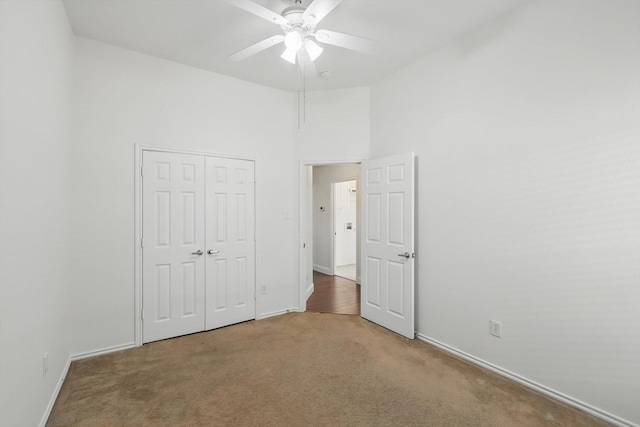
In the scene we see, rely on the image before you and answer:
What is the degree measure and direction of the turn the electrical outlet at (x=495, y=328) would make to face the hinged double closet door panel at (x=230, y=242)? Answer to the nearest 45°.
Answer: approximately 45° to its right

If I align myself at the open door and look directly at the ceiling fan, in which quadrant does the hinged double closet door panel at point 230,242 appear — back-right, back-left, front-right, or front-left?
front-right

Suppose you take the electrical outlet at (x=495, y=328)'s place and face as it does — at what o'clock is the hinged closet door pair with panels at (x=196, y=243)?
The hinged closet door pair with panels is roughly at 1 o'clock from the electrical outlet.

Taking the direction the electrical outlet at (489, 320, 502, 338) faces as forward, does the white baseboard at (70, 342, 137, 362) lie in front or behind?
in front

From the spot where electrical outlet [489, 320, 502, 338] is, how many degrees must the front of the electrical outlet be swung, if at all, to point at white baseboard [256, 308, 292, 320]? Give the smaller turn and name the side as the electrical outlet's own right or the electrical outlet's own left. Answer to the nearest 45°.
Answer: approximately 45° to the electrical outlet's own right

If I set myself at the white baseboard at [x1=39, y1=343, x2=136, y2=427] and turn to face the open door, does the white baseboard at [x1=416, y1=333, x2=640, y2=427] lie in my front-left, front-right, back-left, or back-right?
front-right

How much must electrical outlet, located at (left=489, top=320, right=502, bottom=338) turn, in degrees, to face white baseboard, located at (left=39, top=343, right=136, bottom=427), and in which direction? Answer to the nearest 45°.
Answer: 0° — it already faces it

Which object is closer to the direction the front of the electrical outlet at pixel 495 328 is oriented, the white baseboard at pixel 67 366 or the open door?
the white baseboard

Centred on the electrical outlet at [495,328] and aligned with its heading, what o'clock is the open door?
The open door is roughly at 2 o'clock from the electrical outlet.
